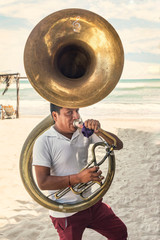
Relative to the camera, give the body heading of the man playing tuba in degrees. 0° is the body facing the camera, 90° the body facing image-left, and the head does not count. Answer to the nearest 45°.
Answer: approximately 315°
